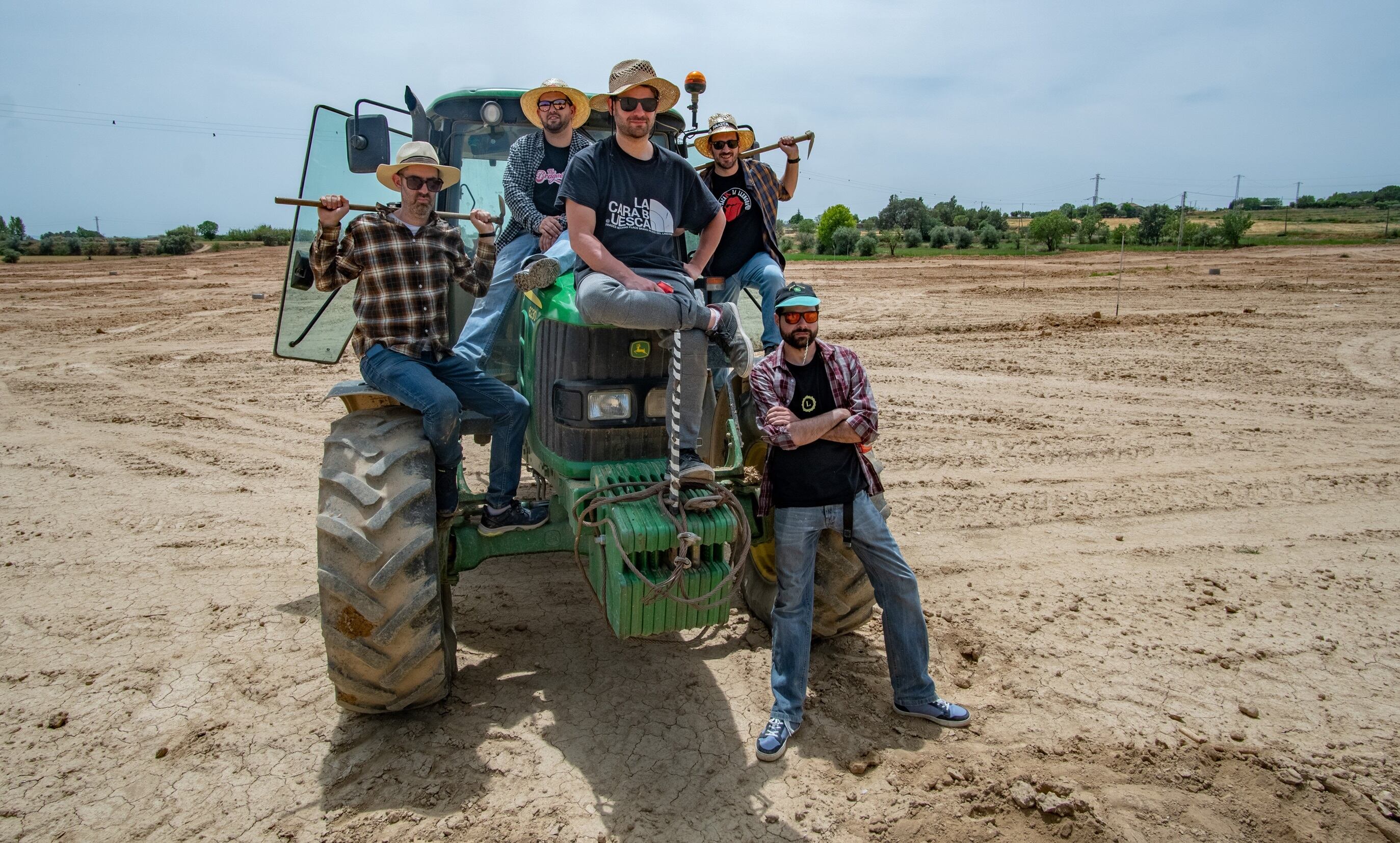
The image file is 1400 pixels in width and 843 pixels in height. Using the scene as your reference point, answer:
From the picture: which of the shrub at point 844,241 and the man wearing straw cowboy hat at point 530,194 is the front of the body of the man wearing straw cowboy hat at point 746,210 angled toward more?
the man wearing straw cowboy hat

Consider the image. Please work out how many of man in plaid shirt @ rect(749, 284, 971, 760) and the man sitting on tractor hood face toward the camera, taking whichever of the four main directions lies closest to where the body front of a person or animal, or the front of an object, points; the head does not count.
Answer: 2

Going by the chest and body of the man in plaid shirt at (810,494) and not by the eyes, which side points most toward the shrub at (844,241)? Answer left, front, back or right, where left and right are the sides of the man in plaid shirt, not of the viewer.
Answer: back

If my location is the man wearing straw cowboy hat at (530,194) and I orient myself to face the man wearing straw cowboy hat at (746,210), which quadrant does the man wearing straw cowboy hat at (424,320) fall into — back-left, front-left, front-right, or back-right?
back-right

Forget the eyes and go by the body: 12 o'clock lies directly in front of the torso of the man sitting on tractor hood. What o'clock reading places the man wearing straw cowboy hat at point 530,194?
The man wearing straw cowboy hat is roughly at 5 o'clock from the man sitting on tractor hood.

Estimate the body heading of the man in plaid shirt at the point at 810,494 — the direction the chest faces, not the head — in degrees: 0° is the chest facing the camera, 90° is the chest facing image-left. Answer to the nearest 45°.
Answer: approximately 0°

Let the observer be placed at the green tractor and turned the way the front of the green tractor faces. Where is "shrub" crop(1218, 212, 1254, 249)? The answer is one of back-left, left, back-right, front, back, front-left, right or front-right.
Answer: left

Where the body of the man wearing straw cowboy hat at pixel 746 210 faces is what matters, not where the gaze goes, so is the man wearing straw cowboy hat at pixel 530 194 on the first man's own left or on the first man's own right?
on the first man's own right

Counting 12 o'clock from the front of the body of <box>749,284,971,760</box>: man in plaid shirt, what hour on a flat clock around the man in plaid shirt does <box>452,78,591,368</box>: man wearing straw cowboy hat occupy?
The man wearing straw cowboy hat is roughly at 4 o'clock from the man in plaid shirt.

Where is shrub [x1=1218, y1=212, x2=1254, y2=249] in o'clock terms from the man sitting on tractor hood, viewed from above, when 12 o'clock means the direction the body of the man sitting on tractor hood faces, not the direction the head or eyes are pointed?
The shrub is roughly at 7 o'clock from the man sitting on tractor hood.
